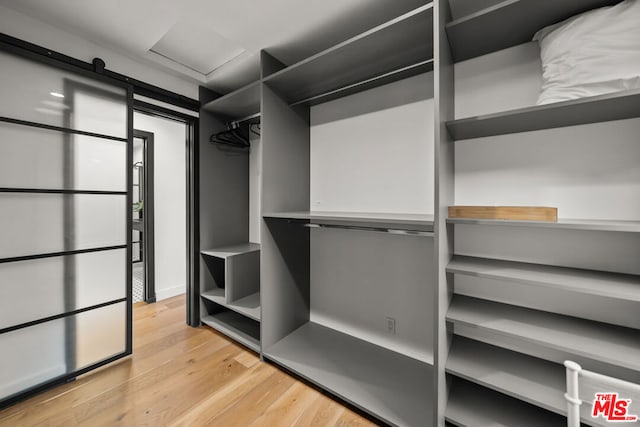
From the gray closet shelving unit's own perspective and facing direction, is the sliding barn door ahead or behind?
ahead

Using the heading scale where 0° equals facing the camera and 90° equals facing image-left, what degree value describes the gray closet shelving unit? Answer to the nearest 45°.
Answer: approximately 45°
